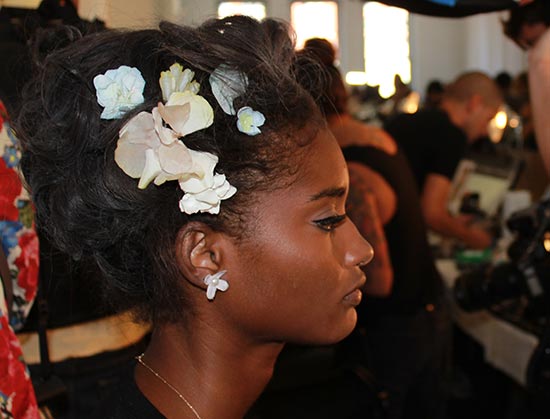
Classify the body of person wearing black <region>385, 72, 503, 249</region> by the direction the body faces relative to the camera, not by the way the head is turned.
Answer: to the viewer's right

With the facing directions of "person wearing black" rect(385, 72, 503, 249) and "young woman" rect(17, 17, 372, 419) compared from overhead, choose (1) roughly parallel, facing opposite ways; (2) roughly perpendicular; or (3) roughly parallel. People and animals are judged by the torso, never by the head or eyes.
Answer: roughly parallel

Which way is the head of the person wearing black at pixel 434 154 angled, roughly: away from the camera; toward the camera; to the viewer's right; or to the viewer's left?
to the viewer's right

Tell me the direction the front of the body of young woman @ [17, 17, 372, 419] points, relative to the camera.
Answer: to the viewer's right

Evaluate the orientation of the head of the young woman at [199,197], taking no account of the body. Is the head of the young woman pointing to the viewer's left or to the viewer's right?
to the viewer's right

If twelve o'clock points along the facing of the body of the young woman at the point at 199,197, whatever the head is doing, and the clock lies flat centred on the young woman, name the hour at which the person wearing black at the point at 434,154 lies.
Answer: The person wearing black is roughly at 10 o'clock from the young woman.

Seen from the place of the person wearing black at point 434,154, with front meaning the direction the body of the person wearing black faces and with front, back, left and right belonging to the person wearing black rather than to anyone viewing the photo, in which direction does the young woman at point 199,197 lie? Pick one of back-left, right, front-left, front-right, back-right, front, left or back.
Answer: right
